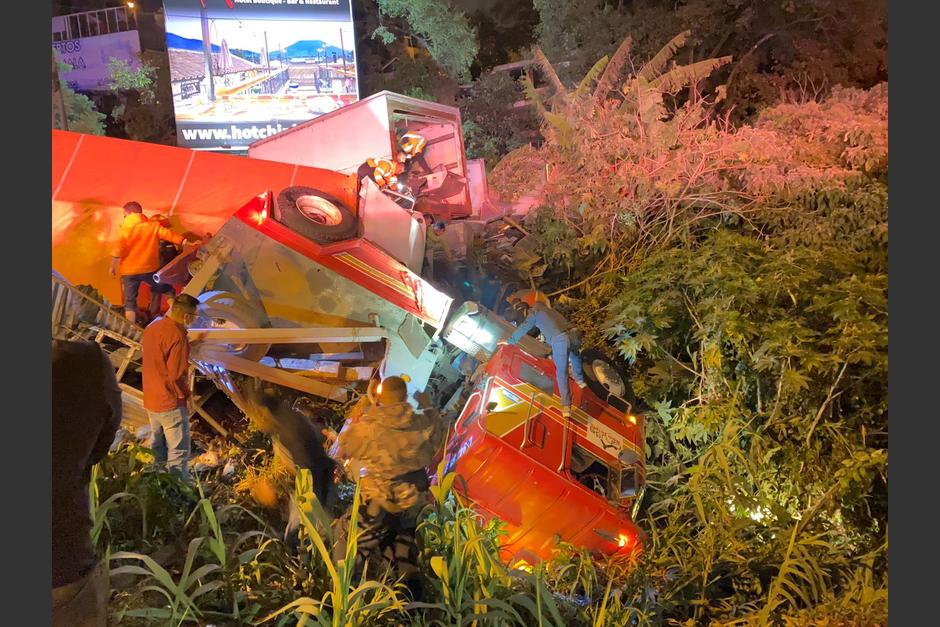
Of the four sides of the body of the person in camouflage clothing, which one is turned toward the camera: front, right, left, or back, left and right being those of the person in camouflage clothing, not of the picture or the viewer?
back

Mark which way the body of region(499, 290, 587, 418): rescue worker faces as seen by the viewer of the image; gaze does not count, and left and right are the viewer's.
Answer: facing to the left of the viewer

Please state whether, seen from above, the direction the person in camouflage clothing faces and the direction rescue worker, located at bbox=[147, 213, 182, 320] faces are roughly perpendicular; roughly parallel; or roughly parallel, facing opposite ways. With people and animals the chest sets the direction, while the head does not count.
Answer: roughly perpendicular

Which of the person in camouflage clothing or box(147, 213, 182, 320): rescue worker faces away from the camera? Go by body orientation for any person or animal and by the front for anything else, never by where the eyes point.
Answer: the person in camouflage clothing

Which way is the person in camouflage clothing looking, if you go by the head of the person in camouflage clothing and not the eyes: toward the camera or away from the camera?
away from the camera

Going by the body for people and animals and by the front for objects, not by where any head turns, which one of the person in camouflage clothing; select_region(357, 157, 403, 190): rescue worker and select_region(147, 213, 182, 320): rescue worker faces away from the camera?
the person in camouflage clothing

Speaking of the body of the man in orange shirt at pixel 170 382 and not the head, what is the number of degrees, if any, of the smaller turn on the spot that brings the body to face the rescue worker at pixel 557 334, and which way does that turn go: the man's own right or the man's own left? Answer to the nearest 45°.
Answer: approximately 45° to the man's own right

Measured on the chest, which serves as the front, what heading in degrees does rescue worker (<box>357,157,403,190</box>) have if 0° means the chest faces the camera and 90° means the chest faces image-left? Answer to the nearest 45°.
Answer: approximately 270°

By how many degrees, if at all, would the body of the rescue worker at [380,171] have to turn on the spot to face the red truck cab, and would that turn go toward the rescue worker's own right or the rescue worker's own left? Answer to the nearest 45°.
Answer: approximately 90° to the rescue worker's own right

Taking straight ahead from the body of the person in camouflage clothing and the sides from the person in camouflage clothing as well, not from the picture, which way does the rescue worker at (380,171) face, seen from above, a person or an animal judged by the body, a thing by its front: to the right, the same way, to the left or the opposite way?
to the right

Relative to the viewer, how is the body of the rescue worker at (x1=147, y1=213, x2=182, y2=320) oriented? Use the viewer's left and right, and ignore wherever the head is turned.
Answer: facing to the right of the viewer
